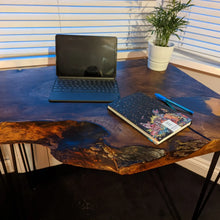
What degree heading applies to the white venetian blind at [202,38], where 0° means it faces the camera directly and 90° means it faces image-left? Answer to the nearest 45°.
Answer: approximately 45°

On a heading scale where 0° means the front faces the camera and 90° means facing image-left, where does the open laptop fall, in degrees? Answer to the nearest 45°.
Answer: approximately 0°

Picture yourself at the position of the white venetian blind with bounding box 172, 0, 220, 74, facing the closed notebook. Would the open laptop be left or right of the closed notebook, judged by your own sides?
right

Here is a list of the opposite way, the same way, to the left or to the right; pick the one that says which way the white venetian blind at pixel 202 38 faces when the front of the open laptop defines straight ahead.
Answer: to the right

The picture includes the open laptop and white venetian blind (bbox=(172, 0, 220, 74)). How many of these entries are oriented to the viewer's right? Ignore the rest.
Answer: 0

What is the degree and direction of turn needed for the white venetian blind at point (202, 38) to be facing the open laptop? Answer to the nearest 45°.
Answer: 0° — it already faces it

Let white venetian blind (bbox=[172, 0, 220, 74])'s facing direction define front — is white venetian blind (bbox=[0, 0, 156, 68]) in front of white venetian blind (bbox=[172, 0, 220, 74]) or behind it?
in front
